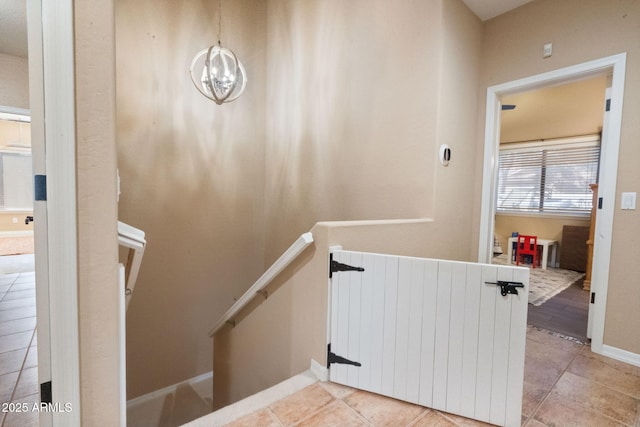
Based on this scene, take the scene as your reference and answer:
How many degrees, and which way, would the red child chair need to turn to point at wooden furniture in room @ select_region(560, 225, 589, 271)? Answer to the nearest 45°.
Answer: approximately 90° to its right

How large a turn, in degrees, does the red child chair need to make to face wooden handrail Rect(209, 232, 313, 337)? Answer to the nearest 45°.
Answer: approximately 180°

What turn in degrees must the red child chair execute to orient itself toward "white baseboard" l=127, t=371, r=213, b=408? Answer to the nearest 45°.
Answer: approximately 135° to its left

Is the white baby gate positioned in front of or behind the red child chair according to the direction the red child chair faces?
behind

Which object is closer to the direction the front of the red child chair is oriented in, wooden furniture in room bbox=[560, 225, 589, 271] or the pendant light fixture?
the wooden furniture in room

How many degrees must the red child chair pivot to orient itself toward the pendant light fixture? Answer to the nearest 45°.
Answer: approximately 135° to its left

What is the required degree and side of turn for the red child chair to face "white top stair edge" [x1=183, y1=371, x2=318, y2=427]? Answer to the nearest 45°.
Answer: approximately 180°

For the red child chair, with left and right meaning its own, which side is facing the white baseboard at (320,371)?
back

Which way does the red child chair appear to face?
away from the camera
